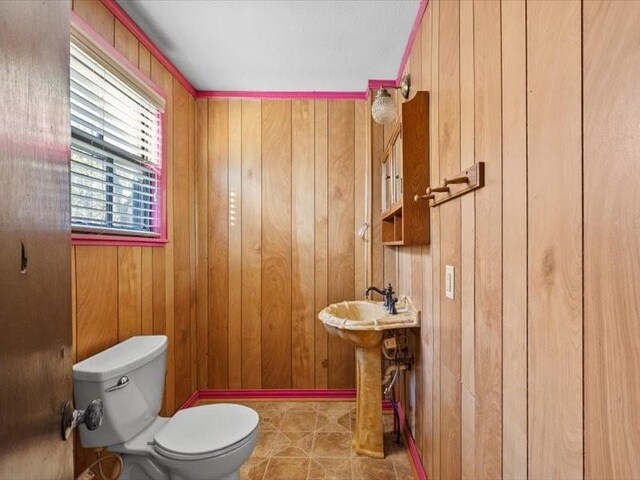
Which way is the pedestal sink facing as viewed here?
to the viewer's left

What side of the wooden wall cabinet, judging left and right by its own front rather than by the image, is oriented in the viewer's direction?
left

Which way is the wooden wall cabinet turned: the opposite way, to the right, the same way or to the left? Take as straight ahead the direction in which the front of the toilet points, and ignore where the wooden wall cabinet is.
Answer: the opposite way

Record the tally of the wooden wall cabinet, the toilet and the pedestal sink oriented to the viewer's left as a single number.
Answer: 2

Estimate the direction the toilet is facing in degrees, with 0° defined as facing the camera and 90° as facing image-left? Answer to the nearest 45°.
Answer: approximately 315°

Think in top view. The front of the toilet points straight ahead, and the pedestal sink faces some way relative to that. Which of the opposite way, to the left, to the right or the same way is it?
the opposite way

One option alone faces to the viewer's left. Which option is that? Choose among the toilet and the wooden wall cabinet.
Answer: the wooden wall cabinet

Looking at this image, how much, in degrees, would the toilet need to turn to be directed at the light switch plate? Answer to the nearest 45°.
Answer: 0° — it already faces it

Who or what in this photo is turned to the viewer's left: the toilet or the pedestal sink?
the pedestal sink
